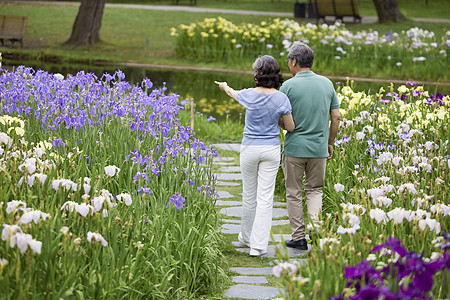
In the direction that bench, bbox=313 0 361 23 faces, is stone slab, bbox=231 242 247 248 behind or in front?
in front

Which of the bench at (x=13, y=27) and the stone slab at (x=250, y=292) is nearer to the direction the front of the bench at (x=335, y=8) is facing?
the stone slab

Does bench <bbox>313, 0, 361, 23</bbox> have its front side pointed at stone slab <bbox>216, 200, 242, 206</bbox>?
yes

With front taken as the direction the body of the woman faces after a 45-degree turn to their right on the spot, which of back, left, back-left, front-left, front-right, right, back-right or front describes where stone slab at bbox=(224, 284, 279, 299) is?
back-right

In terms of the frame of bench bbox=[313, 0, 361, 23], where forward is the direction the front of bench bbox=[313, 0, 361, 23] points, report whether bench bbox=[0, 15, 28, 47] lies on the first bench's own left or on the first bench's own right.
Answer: on the first bench's own right

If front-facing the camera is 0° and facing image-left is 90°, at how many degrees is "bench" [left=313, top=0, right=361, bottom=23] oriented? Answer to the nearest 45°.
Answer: approximately 0°

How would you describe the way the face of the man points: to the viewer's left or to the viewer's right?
to the viewer's left

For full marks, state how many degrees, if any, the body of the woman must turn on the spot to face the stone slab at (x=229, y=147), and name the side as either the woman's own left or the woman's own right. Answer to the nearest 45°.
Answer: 0° — they already face it

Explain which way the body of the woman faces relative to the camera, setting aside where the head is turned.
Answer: away from the camera
